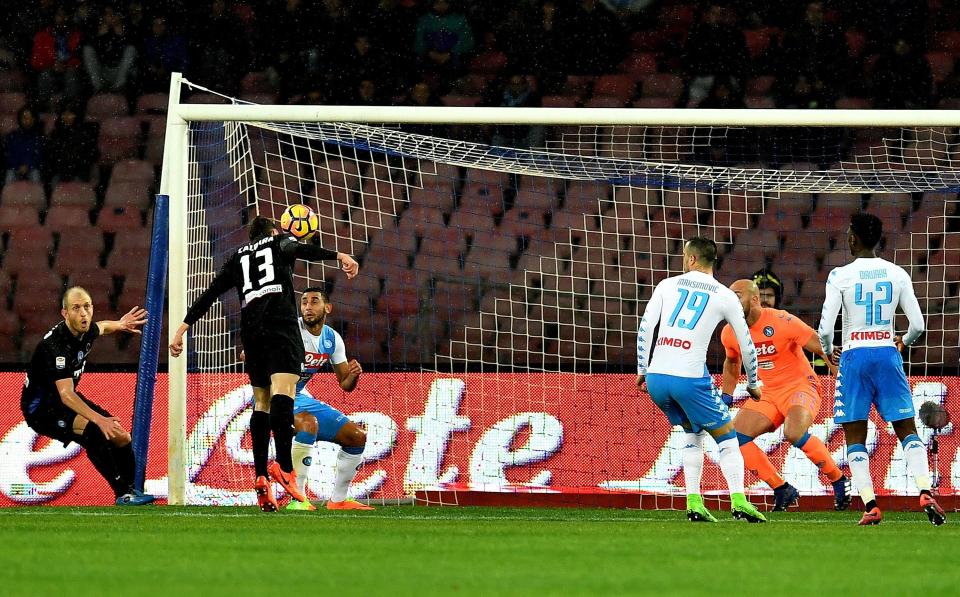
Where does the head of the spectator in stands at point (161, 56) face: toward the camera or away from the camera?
toward the camera

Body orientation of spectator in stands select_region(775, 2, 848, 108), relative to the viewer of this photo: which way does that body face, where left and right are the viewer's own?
facing the viewer

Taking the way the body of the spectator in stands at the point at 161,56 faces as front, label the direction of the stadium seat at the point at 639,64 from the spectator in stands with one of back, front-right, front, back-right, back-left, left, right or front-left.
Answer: left

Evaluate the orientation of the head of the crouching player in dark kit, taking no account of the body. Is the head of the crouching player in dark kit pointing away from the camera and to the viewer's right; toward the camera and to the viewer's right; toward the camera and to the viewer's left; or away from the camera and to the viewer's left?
toward the camera and to the viewer's right

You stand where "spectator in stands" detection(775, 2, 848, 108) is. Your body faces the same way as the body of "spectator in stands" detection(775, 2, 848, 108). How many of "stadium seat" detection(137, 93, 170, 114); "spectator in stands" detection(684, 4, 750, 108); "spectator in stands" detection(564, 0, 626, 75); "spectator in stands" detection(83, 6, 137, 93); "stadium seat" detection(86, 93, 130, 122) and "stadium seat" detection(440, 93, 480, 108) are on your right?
6

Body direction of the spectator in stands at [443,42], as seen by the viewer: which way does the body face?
toward the camera

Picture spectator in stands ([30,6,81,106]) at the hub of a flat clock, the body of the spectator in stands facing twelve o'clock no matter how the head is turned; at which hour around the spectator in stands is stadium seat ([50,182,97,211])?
The stadium seat is roughly at 12 o'clock from the spectator in stands.

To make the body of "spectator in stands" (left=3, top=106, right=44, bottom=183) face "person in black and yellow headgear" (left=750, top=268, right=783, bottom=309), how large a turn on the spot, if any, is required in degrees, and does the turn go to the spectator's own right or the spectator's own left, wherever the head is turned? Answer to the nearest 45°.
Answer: approximately 45° to the spectator's own left

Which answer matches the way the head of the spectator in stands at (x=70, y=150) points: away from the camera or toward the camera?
toward the camera

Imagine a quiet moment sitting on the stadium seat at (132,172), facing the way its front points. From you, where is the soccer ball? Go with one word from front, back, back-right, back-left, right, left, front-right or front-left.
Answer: front

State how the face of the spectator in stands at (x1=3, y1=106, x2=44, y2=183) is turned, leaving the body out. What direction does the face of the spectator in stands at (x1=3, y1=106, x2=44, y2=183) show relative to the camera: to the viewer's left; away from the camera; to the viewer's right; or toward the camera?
toward the camera

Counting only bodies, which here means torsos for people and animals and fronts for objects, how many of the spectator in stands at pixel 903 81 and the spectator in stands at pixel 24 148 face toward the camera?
2

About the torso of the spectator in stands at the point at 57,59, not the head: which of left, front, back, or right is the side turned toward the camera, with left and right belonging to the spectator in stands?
front

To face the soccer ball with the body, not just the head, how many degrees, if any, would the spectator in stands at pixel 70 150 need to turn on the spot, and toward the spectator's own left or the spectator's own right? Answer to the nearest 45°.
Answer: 0° — they already face it
